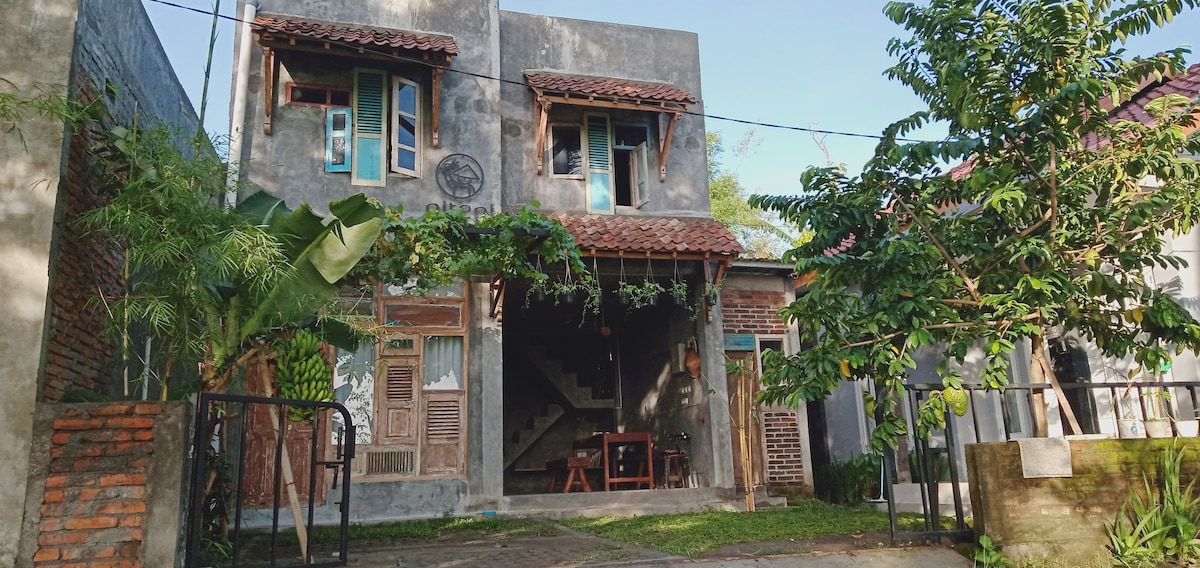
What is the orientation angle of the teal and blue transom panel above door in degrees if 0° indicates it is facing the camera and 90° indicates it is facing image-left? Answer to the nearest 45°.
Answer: approximately 0°

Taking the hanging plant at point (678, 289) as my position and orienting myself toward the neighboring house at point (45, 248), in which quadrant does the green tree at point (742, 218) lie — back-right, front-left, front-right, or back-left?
back-right

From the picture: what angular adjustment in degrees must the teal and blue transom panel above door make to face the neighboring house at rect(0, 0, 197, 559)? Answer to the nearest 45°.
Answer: approximately 45° to its right

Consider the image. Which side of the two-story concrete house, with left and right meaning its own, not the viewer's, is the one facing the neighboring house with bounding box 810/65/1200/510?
left

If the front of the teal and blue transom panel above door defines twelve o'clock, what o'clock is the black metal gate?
The black metal gate is roughly at 1 o'clock from the teal and blue transom panel above door.

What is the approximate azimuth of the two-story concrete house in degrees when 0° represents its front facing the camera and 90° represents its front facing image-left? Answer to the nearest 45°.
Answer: approximately 0°

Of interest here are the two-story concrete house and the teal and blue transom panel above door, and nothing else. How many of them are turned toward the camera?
2

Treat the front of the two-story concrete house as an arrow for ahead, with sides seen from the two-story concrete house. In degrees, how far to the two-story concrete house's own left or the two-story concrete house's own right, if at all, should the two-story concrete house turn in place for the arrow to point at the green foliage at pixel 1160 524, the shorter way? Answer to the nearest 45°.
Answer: approximately 45° to the two-story concrete house's own left
